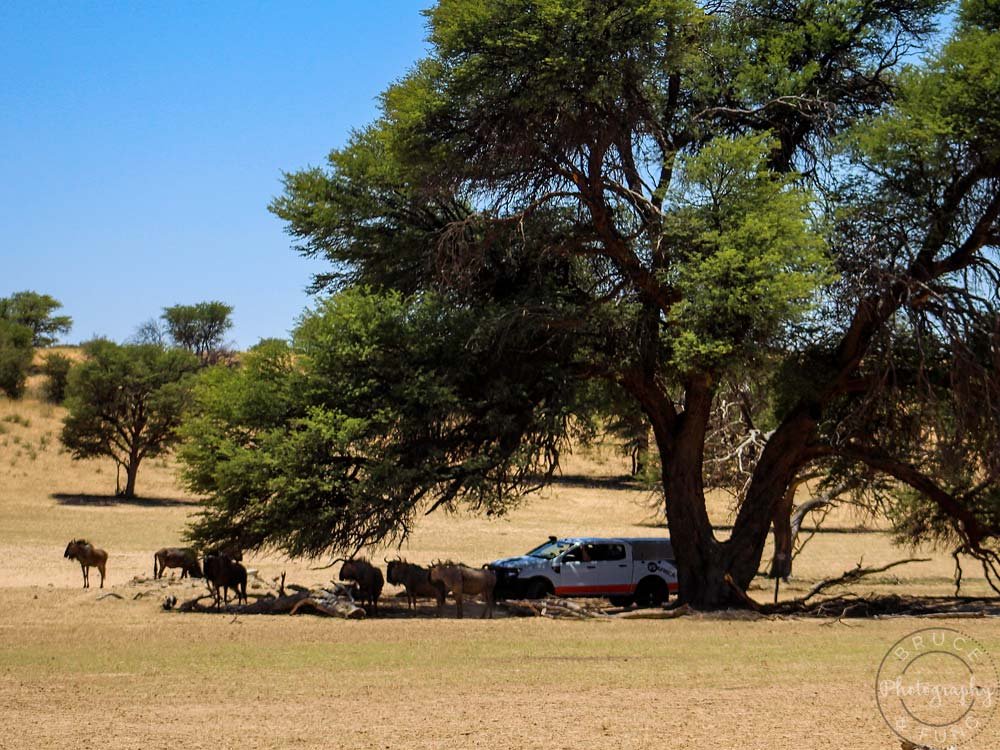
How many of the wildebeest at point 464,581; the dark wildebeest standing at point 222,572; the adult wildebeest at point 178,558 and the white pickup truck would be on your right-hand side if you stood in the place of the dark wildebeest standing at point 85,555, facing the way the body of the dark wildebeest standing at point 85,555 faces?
0

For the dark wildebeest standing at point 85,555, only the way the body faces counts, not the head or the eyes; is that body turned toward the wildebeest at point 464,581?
no

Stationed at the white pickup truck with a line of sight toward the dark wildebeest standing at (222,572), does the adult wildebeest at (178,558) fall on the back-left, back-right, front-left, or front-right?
front-right

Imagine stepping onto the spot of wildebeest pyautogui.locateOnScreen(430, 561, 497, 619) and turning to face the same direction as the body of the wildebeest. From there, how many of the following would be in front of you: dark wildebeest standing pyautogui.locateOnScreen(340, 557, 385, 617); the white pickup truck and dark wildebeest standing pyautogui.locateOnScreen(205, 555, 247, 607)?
2

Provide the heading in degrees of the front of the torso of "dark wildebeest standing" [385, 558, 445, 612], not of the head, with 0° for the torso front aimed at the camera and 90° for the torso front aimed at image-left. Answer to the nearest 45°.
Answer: approximately 90°

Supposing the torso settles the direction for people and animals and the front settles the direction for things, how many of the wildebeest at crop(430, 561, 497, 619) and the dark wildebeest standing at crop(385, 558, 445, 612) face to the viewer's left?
2

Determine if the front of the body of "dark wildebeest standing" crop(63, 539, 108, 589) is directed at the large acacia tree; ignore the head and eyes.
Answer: no

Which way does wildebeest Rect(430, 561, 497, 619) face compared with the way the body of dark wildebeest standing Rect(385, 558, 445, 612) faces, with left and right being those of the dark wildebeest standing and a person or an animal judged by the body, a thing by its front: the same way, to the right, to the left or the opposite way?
the same way

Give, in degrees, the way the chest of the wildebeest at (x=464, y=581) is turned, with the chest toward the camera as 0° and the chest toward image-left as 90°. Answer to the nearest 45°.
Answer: approximately 90°

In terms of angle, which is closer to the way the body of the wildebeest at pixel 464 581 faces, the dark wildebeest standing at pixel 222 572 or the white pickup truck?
the dark wildebeest standing

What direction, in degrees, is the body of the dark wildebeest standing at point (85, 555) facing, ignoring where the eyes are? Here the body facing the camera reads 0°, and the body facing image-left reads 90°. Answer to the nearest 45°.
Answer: approximately 45°

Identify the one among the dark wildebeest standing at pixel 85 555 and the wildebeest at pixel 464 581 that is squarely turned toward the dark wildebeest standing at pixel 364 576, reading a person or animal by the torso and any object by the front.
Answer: the wildebeest
